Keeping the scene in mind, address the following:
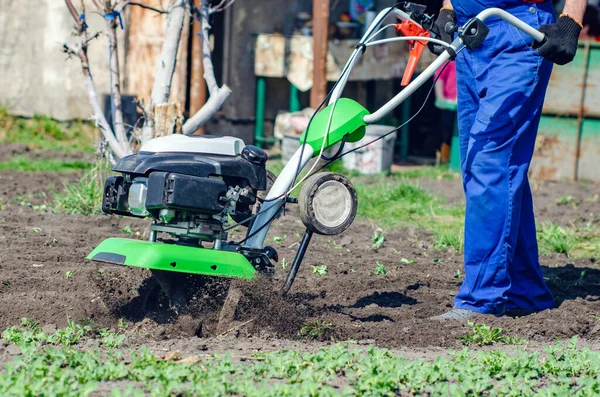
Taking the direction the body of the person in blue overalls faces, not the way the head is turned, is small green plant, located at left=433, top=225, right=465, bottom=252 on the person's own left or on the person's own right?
on the person's own right

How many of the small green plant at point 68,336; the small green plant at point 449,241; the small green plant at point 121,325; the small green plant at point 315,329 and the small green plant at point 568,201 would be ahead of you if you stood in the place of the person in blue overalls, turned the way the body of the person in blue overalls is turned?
3

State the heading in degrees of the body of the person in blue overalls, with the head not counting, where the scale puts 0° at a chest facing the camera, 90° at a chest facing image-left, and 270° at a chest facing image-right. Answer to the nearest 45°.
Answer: approximately 45°

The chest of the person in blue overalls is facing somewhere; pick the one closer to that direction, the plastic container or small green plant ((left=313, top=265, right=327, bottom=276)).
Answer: the small green plant

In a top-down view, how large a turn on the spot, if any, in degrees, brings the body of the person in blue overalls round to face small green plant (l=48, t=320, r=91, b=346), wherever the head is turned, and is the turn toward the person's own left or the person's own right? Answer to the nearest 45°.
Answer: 0° — they already face it

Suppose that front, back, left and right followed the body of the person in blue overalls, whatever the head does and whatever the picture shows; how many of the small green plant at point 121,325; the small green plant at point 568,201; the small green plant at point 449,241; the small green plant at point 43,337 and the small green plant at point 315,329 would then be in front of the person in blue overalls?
3

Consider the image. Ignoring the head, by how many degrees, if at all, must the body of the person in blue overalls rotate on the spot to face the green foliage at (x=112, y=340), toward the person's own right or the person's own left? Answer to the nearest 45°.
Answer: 0° — they already face it

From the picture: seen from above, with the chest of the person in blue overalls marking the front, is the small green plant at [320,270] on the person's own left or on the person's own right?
on the person's own right

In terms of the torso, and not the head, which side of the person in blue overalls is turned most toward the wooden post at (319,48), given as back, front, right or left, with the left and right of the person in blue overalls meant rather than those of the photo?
right

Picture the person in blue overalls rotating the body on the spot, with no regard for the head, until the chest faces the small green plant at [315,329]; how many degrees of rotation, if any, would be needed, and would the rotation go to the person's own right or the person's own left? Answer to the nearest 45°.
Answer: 0° — they already face it

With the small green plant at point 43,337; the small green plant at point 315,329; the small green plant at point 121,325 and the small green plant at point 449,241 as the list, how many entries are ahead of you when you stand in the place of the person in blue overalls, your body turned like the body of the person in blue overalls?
3
